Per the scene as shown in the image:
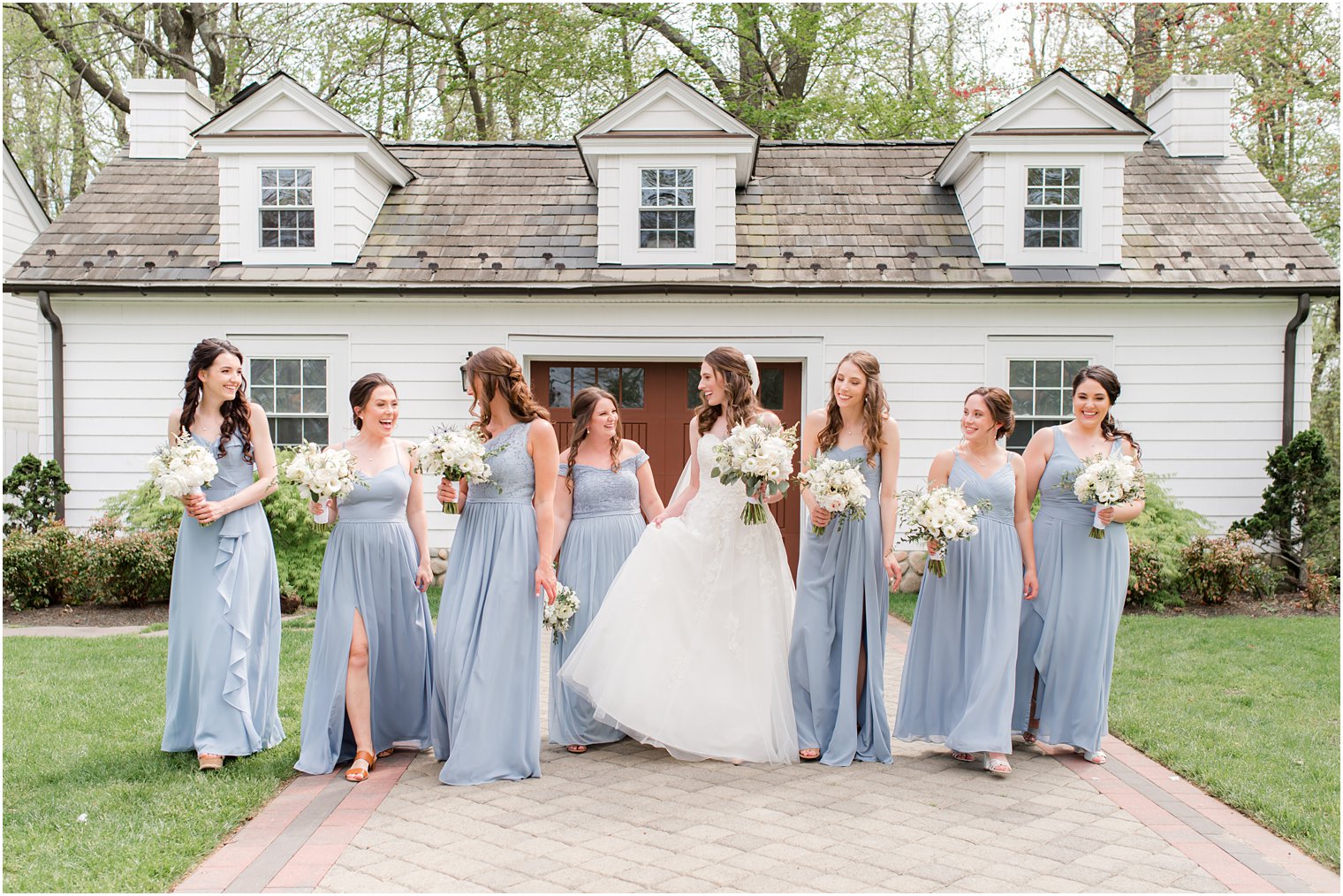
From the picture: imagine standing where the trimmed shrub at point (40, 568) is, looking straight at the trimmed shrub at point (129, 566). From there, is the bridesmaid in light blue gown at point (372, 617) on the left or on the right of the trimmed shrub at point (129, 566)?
right

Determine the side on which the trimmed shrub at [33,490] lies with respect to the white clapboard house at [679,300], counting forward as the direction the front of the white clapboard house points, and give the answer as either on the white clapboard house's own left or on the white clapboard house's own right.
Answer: on the white clapboard house's own right

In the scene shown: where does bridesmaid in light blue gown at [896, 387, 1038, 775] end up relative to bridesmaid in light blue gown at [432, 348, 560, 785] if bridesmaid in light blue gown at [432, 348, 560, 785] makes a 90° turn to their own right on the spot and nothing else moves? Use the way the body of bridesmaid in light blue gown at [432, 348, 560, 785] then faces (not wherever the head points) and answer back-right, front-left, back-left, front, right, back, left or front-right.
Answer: back-right

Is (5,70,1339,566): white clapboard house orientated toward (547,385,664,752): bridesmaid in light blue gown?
yes

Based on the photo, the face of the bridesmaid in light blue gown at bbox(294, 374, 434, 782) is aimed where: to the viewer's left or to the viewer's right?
to the viewer's right

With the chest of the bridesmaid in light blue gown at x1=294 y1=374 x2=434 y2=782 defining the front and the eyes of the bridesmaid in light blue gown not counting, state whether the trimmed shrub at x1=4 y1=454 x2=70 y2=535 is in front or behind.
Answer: behind

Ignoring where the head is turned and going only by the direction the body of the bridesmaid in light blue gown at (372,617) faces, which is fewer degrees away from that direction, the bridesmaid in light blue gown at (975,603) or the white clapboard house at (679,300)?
the bridesmaid in light blue gown

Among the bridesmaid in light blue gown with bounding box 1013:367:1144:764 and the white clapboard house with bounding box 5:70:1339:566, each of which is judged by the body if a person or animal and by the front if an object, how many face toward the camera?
2
